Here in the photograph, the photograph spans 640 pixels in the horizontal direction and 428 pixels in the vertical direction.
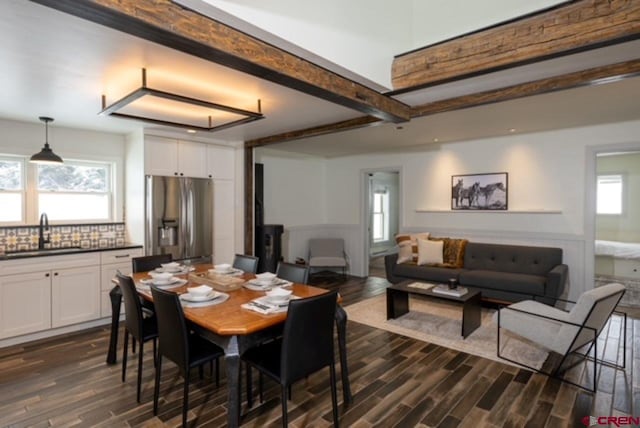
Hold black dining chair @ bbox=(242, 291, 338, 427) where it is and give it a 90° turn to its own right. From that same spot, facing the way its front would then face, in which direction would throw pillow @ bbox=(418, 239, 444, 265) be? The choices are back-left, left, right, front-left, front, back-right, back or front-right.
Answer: front

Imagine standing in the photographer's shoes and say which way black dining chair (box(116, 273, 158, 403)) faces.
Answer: facing away from the viewer and to the right of the viewer

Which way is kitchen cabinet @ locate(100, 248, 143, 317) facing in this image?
toward the camera

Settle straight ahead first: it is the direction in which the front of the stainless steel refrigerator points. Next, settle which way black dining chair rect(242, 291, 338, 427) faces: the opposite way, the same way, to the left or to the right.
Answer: the opposite way

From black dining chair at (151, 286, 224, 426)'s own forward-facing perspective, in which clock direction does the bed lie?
The bed is roughly at 1 o'clock from the black dining chair.

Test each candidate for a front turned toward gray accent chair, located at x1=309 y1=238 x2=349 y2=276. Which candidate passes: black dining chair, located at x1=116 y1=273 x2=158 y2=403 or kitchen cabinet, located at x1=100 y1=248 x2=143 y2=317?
the black dining chair

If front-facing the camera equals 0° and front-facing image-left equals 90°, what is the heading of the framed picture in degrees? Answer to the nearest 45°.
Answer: approximately 45°

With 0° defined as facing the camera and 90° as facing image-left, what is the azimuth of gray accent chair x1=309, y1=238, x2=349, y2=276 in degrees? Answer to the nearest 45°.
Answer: approximately 0°

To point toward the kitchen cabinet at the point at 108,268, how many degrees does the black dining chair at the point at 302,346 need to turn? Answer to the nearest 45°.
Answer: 0° — it already faces it

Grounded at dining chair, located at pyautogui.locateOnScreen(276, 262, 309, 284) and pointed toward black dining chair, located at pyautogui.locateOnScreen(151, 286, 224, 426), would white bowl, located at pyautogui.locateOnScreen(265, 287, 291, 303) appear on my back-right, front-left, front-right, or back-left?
front-left

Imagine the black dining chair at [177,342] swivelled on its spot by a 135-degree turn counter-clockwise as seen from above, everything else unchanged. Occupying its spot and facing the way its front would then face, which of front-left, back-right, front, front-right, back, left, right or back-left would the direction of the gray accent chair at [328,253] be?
back-right

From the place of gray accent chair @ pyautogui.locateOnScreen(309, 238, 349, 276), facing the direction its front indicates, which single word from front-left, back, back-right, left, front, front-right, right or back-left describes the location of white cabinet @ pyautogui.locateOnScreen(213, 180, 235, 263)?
front-right

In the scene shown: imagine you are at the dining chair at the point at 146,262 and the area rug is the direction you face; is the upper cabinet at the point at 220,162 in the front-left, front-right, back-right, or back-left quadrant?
front-left

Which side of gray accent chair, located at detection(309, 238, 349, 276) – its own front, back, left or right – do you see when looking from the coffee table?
front

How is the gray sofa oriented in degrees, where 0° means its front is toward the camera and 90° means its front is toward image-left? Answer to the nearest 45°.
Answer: approximately 45°

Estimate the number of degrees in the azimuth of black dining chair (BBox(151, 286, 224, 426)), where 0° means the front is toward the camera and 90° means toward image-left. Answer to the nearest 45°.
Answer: approximately 225°

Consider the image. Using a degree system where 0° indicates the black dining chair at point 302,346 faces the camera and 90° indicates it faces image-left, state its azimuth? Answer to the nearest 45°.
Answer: approximately 135°

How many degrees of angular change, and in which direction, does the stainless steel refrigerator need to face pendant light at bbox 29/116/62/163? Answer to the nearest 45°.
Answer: approximately 135° to its right

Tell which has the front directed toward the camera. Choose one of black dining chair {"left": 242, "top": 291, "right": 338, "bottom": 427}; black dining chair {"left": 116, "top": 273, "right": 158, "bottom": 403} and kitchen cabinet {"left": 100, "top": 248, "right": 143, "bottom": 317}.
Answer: the kitchen cabinet
